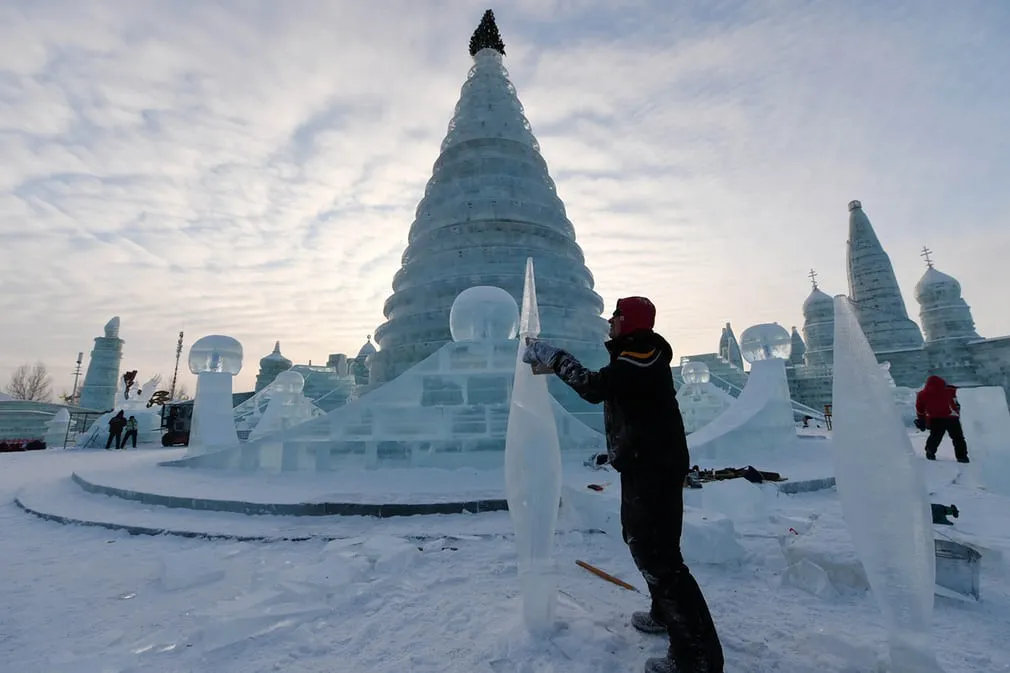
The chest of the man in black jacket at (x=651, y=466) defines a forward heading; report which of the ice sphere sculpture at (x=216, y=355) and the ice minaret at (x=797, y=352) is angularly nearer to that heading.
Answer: the ice sphere sculpture

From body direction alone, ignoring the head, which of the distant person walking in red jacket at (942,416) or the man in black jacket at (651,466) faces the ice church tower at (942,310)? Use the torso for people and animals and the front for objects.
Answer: the distant person walking in red jacket

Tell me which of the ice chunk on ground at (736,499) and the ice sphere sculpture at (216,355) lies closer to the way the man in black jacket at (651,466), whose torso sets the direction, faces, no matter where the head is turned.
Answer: the ice sphere sculpture

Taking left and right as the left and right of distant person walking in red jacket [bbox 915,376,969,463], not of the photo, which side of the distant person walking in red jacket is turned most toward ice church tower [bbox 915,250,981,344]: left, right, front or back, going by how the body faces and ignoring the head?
front

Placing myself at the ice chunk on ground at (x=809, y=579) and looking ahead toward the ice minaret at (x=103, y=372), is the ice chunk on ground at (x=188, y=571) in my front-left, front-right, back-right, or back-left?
front-left

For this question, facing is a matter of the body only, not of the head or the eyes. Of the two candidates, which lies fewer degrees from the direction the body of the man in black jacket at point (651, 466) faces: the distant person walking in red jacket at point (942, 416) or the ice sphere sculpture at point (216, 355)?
the ice sphere sculpture

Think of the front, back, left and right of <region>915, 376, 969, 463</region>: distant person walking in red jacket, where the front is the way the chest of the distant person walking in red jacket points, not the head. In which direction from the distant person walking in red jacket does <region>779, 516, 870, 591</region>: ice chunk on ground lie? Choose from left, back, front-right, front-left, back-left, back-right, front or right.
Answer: back

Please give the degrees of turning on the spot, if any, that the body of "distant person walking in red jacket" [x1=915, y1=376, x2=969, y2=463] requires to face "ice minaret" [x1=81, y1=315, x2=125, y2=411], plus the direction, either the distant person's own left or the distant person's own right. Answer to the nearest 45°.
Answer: approximately 90° to the distant person's own left

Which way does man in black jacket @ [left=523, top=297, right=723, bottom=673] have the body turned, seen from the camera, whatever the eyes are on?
to the viewer's left

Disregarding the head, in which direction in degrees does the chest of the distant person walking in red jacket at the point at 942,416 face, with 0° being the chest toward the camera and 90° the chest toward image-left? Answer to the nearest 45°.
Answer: approximately 180°

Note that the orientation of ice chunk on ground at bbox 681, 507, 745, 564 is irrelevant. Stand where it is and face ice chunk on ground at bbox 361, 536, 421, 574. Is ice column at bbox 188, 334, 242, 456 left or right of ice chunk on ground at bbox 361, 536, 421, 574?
right
